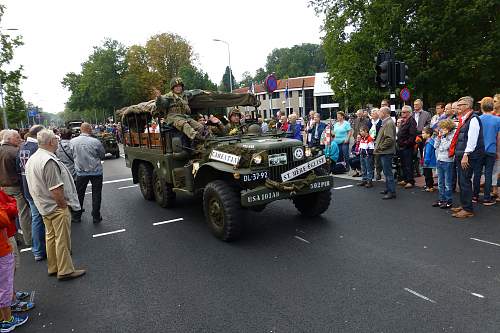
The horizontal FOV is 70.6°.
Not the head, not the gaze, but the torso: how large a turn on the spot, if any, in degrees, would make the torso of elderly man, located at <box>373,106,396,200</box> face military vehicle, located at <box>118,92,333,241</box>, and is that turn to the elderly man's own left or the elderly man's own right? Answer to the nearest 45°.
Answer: approximately 45° to the elderly man's own left

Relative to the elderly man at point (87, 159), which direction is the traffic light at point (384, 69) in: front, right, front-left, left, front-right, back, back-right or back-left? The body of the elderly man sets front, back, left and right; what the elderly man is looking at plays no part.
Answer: right

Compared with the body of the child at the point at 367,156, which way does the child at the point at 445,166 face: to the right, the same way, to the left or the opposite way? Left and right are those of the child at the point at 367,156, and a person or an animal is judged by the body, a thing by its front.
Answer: the same way

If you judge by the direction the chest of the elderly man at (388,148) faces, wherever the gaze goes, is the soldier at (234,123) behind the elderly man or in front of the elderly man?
in front

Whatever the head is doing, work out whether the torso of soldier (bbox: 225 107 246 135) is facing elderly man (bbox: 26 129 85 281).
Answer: no

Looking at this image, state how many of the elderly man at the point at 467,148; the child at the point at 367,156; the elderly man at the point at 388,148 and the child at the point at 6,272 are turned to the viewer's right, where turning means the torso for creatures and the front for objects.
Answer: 1

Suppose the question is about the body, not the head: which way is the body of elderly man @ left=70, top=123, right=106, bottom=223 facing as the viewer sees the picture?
away from the camera

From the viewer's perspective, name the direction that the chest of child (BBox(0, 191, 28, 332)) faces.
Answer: to the viewer's right

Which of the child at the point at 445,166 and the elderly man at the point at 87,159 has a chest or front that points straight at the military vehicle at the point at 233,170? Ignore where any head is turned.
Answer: the child

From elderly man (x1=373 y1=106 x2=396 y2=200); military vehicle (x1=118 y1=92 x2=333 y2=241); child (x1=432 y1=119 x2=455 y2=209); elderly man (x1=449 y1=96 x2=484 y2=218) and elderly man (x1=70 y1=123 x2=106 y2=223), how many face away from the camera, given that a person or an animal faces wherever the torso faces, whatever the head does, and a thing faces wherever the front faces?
1

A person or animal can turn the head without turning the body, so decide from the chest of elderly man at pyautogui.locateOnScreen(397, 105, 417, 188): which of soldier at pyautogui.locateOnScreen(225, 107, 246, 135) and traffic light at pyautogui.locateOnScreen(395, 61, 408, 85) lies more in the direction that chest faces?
the soldier

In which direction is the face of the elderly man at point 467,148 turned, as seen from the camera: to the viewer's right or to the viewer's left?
to the viewer's left

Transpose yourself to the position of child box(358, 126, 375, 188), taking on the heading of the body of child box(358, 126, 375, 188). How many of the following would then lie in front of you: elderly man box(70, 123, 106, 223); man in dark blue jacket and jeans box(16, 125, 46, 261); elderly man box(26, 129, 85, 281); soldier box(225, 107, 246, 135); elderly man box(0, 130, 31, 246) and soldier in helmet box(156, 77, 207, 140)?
6

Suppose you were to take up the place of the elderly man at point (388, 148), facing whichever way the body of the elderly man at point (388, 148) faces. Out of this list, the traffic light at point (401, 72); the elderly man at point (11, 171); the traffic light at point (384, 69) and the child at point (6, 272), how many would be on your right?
2

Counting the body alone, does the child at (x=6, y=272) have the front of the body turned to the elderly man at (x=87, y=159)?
no

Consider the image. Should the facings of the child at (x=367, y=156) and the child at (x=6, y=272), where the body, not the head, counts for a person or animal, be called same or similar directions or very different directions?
very different directions

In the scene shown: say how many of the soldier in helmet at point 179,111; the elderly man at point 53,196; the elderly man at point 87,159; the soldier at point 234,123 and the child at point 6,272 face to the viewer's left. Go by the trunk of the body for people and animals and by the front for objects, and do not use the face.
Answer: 0

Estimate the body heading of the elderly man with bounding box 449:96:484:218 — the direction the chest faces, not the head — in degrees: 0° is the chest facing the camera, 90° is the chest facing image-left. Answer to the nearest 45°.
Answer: approximately 90°

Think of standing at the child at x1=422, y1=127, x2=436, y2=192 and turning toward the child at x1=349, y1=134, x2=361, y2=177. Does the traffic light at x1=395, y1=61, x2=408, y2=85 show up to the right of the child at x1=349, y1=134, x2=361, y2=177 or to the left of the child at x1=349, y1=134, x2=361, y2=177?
right
